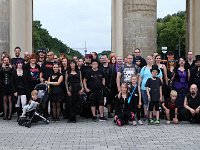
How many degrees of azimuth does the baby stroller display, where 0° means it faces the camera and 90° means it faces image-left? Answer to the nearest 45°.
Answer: approximately 45°

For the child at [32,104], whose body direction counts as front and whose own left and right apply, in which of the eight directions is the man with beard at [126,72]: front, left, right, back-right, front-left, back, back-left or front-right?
back-left

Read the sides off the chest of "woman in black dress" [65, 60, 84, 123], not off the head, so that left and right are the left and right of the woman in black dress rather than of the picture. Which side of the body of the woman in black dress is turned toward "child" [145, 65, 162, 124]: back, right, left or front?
left

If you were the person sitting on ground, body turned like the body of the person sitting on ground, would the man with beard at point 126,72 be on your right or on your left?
on your right

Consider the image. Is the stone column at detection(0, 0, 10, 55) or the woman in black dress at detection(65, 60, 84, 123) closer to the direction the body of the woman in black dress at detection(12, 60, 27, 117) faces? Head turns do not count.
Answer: the woman in black dress

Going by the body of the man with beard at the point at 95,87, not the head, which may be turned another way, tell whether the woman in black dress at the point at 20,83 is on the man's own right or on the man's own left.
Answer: on the man's own right

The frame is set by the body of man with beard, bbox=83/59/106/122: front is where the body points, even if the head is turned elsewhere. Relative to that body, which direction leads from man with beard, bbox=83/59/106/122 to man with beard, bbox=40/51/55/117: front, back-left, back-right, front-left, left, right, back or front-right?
right
